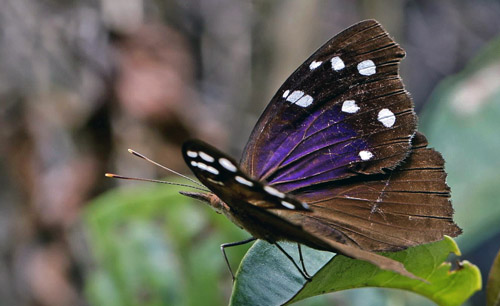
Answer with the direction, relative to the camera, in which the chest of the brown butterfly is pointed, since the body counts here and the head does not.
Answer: to the viewer's left

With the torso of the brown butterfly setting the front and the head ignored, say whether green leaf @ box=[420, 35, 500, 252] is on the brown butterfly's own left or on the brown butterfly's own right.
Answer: on the brown butterfly's own right

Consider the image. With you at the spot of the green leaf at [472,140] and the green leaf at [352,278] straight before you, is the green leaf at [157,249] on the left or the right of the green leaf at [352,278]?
right
